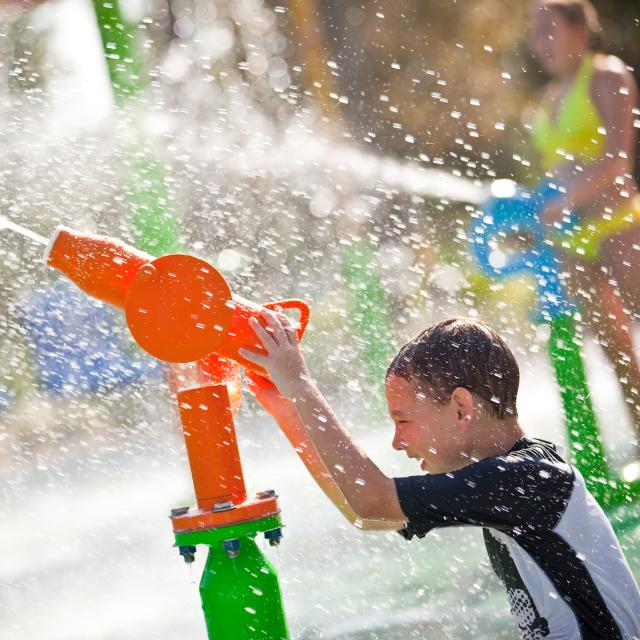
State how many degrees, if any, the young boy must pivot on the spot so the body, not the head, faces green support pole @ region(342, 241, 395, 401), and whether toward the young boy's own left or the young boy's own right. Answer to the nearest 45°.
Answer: approximately 90° to the young boy's own right

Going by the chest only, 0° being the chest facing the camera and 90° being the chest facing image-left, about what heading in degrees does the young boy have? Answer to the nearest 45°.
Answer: approximately 90°

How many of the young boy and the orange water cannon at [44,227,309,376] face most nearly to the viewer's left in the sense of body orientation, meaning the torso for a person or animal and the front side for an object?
2

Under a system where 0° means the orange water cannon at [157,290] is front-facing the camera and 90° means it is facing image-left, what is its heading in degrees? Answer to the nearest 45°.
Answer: approximately 90°

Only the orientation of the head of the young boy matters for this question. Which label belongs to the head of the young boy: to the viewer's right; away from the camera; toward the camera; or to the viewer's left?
to the viewer's left

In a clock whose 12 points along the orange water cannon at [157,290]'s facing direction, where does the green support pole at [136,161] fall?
The green support pole is roughly at 3 o'clock from the orange water cannon.

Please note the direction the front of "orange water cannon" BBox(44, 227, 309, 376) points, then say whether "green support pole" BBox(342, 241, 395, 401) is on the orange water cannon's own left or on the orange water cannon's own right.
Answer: on the orange water cannon's own right

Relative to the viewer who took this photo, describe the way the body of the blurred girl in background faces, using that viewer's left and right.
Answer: facing the viewer and to the left of the viewer
